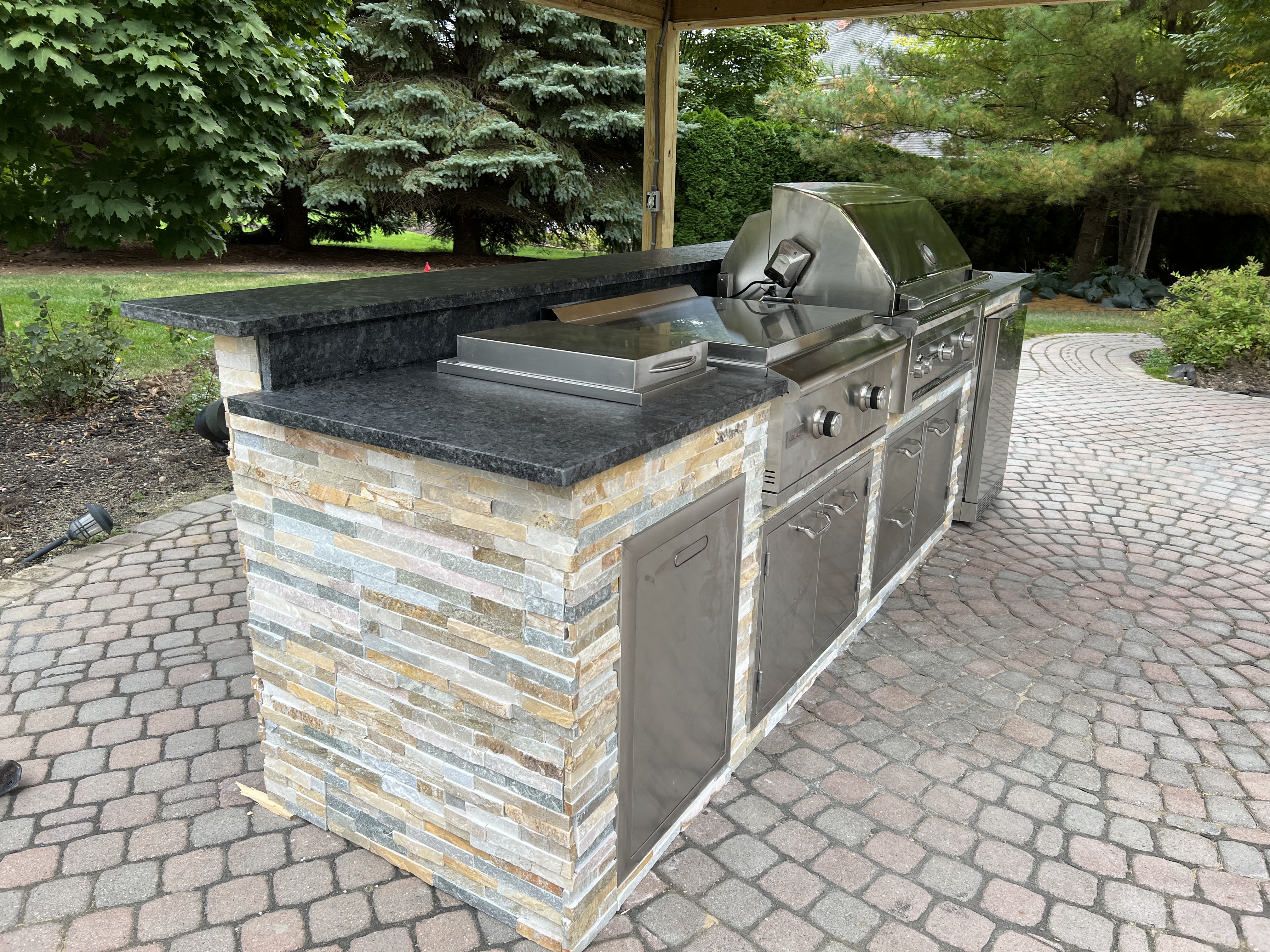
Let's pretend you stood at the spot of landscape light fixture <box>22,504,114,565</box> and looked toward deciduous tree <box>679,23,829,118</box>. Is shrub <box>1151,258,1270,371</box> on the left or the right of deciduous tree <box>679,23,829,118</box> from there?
right

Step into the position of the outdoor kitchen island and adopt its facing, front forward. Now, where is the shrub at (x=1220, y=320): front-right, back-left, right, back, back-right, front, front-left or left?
left

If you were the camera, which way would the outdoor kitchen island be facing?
facing the viewer and to the right of the viewer

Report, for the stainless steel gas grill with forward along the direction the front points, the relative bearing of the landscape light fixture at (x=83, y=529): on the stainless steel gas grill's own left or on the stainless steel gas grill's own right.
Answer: on the stainless steel gas grill's own right

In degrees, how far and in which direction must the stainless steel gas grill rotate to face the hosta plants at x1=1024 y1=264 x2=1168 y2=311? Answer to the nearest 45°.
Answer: approximately 135° to its left

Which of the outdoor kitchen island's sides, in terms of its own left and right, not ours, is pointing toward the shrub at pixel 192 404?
back

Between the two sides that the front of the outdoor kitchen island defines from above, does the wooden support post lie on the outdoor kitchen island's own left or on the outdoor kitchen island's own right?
on the outdoor kitchen island's own left

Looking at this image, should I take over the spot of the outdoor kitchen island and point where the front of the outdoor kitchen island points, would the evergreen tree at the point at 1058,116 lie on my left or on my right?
on my left

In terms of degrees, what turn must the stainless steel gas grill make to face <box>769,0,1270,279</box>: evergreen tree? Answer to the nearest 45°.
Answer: approximately 135° to its left

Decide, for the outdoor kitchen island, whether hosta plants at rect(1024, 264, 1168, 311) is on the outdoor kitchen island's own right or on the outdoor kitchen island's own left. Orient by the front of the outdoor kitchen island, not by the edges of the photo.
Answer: on the outdoor kitchen island's own left

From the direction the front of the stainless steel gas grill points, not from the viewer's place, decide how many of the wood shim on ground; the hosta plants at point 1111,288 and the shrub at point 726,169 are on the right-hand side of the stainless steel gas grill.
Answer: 1

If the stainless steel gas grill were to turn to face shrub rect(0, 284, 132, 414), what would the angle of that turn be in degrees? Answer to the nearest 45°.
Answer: approximately 135° to its right

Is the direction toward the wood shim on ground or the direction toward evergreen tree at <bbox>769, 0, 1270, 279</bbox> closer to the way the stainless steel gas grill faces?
the wood shim on ground

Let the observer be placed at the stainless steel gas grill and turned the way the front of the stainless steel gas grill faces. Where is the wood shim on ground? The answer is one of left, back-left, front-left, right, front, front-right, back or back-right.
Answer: right
